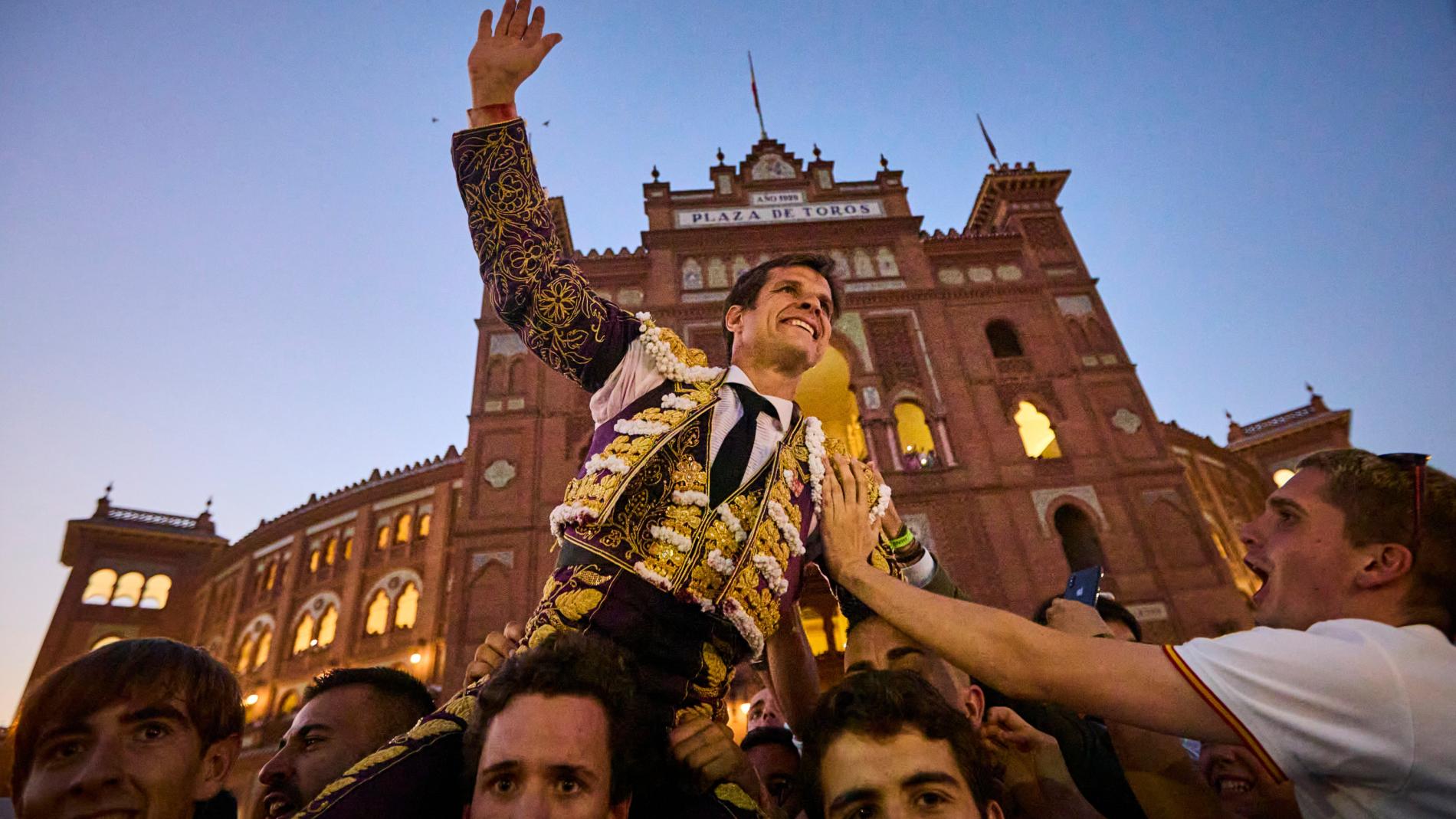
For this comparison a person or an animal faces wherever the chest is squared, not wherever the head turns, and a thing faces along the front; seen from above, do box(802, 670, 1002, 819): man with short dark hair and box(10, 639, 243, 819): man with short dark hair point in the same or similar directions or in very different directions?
same or similar directions

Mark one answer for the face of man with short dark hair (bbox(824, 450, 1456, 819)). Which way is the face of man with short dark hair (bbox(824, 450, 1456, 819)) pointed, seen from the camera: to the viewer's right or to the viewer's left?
to the viewer's left

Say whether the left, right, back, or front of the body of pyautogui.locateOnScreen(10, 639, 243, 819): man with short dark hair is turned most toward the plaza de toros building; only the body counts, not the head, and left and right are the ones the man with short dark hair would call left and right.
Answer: back

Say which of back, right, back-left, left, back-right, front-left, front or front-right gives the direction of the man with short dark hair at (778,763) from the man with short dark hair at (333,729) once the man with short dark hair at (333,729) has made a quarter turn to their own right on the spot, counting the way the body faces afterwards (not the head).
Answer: right

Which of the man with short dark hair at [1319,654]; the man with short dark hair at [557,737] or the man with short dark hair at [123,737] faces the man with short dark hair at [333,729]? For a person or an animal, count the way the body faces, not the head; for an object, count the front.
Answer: the man with short dark hair at [1319,654]

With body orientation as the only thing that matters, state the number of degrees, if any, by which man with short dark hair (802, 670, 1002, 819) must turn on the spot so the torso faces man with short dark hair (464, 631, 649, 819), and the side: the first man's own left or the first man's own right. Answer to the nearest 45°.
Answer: approximately 45° to the first man's own right

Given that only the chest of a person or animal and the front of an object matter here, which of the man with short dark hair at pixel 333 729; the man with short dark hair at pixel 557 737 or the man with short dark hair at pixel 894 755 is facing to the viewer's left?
the man with short dark hair at pixel 333 729

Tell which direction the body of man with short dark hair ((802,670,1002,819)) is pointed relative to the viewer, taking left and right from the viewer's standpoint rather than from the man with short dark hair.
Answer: facing the viewer

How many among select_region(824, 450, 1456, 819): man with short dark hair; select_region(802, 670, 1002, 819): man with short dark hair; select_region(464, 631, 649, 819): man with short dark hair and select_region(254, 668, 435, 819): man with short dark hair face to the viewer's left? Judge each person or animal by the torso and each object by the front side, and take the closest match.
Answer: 2

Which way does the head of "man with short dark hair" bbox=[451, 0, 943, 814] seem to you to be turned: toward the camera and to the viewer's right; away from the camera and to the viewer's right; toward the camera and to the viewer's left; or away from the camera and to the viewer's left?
toward the camera and to the viewer's right

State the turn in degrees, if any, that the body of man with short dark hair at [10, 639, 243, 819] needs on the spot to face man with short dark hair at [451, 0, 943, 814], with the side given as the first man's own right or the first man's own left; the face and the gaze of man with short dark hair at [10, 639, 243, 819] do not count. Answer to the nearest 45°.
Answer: approximately 90° to the first man's own left

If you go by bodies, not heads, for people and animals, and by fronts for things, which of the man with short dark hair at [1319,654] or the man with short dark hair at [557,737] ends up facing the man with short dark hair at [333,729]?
the man with short dark hair at [1319,654]

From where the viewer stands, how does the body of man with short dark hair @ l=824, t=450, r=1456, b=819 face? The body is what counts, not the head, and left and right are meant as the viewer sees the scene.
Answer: facing to the left of the viewer
